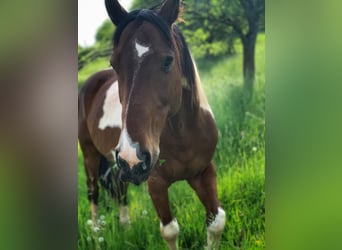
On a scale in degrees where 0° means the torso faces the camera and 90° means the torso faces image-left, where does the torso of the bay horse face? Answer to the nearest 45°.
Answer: approximately 315°
